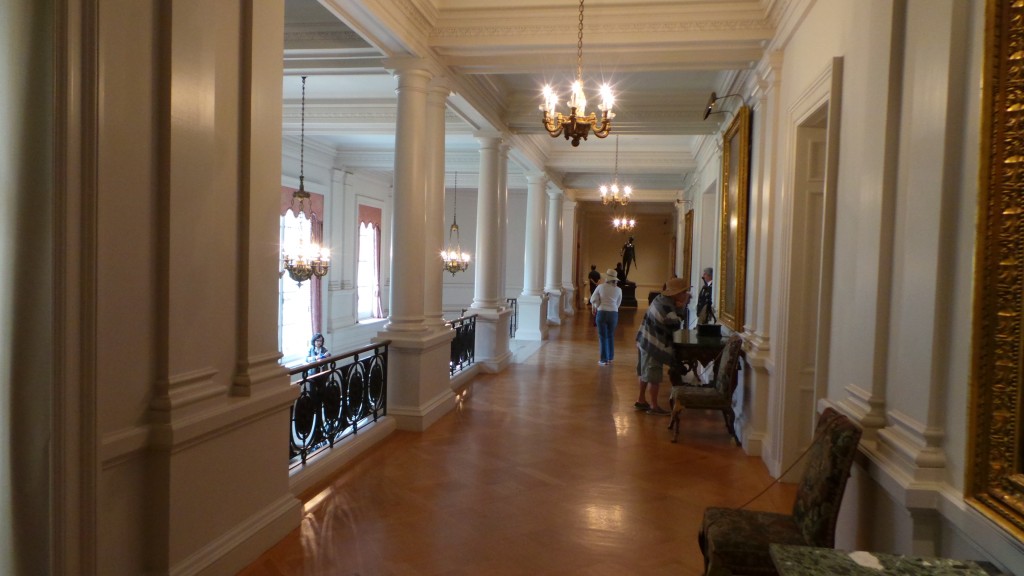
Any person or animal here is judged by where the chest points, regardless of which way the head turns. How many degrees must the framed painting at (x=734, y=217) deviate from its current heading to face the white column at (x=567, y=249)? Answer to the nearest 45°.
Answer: approximately 90° to its right

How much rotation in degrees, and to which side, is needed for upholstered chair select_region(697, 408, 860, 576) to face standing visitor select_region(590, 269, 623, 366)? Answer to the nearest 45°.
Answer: approximately 90° to its right

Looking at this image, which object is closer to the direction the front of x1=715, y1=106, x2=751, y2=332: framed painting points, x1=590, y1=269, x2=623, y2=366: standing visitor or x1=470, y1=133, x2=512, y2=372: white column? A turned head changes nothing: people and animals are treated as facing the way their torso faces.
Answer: the white column

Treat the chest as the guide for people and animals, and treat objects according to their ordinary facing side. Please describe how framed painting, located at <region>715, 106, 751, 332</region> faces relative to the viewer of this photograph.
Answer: facing to the left of the viewer

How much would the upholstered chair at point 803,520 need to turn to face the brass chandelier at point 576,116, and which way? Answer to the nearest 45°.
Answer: approximately 45° to its right

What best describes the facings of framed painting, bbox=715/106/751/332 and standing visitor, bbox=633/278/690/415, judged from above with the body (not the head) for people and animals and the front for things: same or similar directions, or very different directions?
very different directions

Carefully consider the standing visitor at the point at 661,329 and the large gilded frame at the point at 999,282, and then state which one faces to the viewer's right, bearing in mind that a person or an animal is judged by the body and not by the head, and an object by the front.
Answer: the standing visitor

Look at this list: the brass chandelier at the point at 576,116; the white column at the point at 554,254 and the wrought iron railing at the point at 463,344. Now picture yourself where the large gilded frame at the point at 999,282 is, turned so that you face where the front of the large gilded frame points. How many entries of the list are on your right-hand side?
3

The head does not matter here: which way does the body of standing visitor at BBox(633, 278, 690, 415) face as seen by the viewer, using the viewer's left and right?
facing to the right of the viewer

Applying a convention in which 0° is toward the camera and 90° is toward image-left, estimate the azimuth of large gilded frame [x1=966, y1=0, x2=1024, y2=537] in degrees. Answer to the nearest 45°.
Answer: approximately 45°

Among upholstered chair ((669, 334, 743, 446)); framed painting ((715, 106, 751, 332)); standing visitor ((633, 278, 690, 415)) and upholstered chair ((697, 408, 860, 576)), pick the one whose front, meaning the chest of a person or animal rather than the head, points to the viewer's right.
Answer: the standing visitor

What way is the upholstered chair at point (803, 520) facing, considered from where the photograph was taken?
facing to the left of the viewer

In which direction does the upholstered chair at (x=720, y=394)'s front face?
to the viewer's left

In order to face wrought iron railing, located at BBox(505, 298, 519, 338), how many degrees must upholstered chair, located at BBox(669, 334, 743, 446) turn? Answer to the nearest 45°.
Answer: approximately 45° to its right
